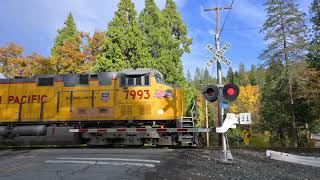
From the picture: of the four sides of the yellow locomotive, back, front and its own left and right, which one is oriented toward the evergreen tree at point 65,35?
left

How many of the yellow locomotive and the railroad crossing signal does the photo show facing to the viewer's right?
1

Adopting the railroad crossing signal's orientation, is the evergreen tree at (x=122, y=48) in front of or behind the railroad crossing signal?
behind

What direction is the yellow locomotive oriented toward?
to the viewer's right

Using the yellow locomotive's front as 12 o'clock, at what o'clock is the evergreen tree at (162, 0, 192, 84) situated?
The evergreen tree is roughly at 10 o'clock from the yellow locomotive.

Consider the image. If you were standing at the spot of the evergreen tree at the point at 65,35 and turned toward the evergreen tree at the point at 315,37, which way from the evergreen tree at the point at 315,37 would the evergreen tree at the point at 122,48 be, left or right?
right

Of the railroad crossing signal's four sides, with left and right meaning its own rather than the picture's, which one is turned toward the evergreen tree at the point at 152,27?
back

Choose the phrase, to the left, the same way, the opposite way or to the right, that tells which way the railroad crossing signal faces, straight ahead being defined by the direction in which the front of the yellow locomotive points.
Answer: to the right

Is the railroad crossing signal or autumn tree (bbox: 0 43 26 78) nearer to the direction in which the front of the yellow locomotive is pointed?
the railroad crossing signal

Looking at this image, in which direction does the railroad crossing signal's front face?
toward the camera

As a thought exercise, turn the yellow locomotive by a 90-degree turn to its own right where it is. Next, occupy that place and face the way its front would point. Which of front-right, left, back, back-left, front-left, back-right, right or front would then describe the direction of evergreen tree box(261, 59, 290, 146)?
back-left
